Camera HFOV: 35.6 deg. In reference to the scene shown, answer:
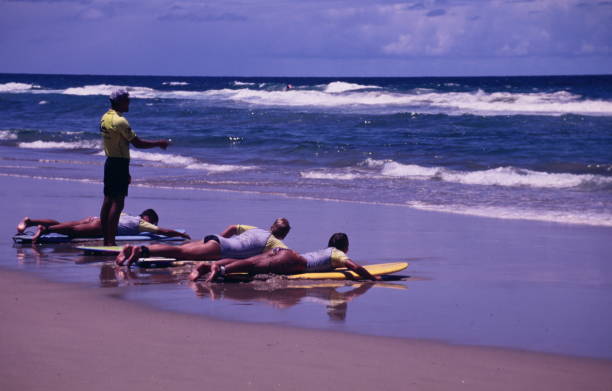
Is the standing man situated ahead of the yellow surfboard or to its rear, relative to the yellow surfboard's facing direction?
to the rear

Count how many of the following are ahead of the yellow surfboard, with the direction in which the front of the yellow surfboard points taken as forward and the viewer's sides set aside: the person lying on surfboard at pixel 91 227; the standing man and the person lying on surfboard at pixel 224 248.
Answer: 0

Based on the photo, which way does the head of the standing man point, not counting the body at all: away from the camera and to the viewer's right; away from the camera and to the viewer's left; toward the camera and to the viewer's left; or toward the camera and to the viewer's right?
away from the camera and to the viewer's right

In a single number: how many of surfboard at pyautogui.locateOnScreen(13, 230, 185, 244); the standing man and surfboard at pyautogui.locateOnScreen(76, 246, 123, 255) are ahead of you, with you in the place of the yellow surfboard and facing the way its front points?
0

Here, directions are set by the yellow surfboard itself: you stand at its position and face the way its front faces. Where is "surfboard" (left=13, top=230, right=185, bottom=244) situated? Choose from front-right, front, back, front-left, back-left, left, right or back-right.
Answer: back-left

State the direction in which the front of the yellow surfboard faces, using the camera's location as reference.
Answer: facing to the right of the viewer

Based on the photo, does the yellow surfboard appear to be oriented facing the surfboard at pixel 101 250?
no

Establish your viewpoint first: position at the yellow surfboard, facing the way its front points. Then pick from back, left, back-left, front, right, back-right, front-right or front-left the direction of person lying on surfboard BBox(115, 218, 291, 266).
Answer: back

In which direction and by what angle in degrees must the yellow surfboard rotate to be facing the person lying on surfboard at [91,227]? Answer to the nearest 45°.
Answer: approximately 135° to its left
